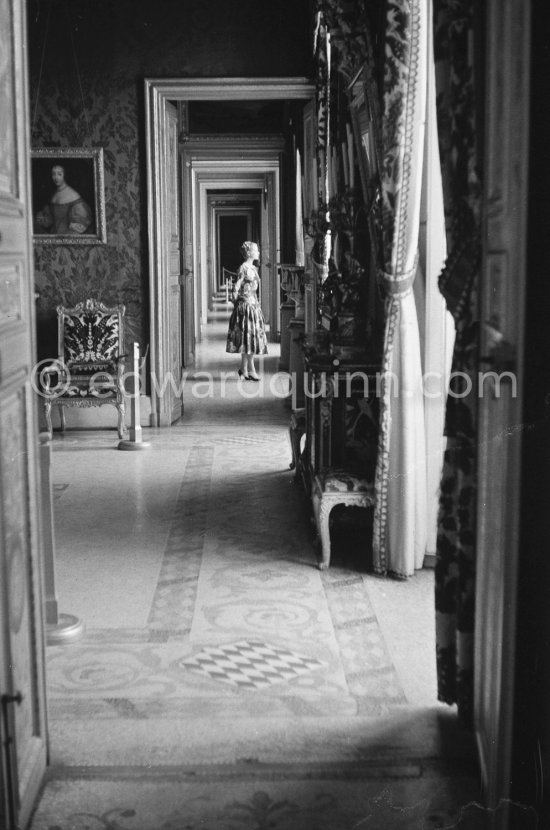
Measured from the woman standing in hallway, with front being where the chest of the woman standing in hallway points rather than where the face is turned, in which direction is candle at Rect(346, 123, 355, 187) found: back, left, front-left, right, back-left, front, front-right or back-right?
right

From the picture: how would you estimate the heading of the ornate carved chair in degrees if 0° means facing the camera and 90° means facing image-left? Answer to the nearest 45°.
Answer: approximately 0°

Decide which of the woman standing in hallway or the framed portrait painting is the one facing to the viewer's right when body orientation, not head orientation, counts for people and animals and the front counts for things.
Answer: the woman standing in hallway

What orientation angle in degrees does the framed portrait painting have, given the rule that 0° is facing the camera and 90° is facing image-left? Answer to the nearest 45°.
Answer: approximately 0°

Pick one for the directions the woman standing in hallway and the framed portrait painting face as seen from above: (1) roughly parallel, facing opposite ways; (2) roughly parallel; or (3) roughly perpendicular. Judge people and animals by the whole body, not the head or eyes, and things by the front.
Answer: roughly perpendicular

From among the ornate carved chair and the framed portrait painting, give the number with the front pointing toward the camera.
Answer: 2

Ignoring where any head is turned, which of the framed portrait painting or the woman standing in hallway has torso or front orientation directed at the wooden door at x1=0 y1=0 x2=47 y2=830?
the framed portrait painting

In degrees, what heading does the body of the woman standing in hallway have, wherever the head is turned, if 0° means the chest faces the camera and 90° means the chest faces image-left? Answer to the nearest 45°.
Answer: approximately 270°
